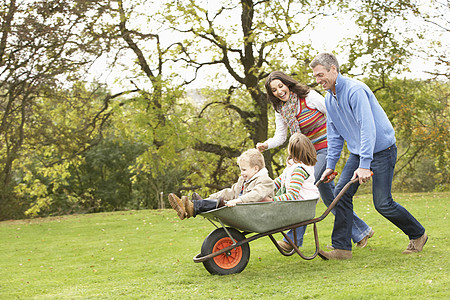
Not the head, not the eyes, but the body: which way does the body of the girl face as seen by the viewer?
to the viewer's left

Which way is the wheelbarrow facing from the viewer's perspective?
to the viewer's left

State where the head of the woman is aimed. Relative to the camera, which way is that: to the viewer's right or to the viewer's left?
to the viewer's left

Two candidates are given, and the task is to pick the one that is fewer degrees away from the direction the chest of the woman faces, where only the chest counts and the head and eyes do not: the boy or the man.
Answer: the boy

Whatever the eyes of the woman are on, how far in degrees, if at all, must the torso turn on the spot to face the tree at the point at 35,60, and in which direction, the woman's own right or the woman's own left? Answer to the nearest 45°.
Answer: approximately 90° to the woman's own right

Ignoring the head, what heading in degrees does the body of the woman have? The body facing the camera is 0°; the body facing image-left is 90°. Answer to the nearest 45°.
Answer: approximately 45°

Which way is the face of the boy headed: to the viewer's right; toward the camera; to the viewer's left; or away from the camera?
to the viewer's left

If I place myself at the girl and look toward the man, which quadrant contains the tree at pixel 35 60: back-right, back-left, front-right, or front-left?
back-left
